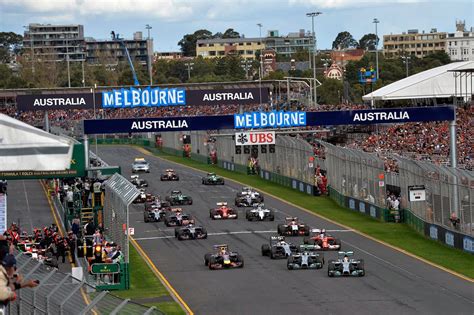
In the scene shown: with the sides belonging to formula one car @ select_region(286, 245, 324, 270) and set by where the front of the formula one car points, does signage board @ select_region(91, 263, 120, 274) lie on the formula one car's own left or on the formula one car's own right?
on the formula one car's own right

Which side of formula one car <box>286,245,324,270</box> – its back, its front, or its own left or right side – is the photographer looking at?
front

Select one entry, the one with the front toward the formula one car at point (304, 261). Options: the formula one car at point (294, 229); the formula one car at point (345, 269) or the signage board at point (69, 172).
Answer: the formula one car at point (294, 229)

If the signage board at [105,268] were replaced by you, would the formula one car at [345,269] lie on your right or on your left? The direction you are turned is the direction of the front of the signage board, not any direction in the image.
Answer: on your left

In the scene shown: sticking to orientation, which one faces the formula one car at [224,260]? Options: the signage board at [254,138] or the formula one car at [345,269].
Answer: the signage board

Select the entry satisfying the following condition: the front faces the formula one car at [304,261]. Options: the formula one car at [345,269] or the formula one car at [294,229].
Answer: the formula one car at [294,229]

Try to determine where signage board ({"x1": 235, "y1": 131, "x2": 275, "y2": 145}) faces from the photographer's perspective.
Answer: facing the viewer

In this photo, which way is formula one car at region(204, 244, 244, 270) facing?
toward the camera

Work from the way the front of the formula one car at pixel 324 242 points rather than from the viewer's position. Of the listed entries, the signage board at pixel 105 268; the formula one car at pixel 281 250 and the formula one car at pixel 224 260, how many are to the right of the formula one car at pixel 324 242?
3

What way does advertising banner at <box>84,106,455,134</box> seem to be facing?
toward the camera

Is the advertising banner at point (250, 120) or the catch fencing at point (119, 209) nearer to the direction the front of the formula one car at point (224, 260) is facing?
the catch fencing
